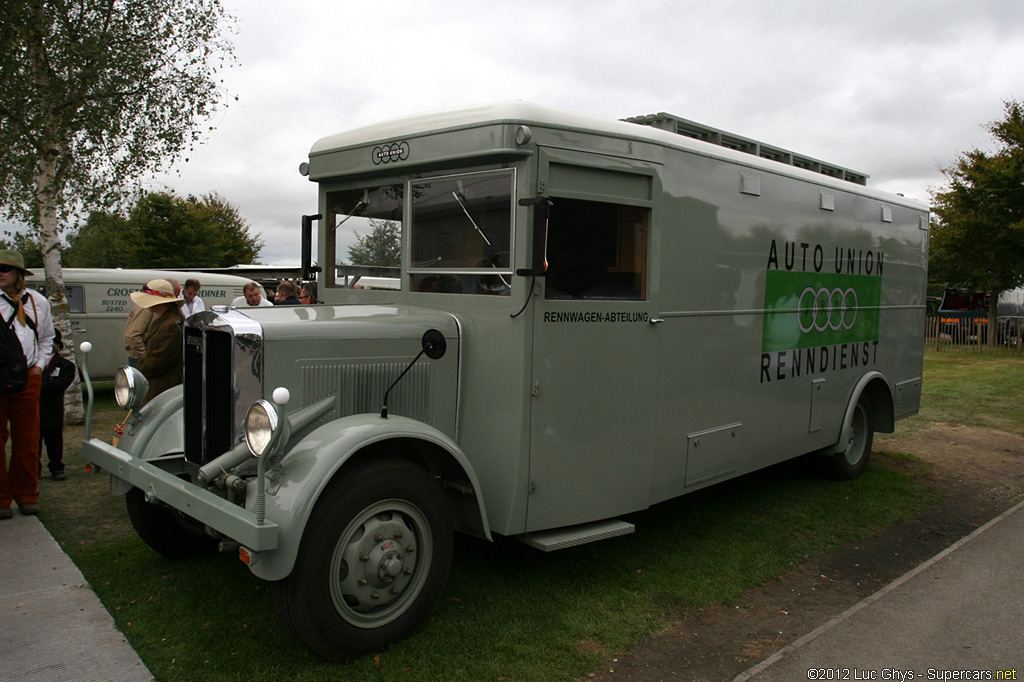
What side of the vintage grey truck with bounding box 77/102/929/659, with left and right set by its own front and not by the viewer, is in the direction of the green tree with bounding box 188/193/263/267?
right

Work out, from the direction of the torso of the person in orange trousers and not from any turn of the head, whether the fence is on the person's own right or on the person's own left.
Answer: on the person's own left

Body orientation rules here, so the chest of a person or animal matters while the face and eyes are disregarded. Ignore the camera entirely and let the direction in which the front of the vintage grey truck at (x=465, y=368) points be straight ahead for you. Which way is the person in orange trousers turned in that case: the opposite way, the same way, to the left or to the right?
to the left

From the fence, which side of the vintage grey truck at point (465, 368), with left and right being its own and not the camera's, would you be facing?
back

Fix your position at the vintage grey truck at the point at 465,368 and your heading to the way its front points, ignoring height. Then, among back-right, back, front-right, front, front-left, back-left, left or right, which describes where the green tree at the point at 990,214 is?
back

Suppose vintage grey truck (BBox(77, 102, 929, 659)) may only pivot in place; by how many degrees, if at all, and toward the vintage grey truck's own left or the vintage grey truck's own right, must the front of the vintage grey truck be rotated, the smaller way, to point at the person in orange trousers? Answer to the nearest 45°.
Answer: approximately 45° to the vintage grey truck's own right

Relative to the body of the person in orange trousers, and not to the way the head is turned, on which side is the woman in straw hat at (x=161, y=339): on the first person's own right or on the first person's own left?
on the first person's own left

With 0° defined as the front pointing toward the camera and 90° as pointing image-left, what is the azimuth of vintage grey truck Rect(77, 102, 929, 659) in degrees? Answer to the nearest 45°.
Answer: approximately 45°

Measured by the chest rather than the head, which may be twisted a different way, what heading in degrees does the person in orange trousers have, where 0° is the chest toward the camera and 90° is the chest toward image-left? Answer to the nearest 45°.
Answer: approximately 0°

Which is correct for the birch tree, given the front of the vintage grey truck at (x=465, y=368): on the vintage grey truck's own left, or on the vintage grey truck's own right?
on the vintage grey truck's own right

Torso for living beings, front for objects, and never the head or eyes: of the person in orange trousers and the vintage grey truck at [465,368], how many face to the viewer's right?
0

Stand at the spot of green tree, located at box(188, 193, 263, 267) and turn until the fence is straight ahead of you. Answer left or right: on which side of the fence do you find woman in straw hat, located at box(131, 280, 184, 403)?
right
